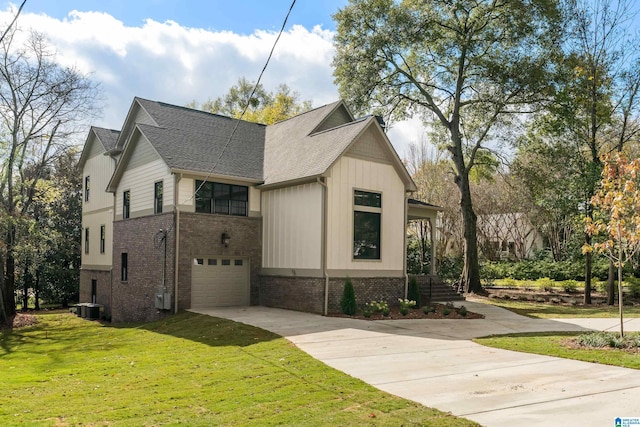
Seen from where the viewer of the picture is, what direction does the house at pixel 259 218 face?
facing the viewer and to the right of the viewer

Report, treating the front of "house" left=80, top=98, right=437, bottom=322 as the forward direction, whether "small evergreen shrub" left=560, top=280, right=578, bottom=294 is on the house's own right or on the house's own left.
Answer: on the house's own left

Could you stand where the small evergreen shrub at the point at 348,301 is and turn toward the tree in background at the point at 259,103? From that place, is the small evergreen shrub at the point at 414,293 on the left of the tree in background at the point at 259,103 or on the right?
right

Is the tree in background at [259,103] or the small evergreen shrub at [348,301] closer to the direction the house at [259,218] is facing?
the small evergreen shrub

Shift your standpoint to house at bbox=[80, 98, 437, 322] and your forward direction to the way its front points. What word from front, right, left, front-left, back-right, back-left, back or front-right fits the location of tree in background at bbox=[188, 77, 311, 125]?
back-left

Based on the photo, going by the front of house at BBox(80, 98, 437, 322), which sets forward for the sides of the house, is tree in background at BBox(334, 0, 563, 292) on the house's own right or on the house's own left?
on the house's own left

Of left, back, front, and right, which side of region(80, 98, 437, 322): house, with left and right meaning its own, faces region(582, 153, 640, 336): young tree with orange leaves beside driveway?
front
